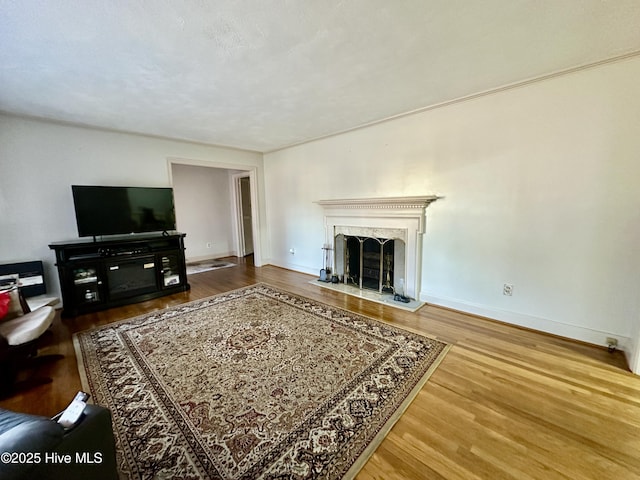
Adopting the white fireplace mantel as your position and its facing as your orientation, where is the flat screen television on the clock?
The flat screen television is roughly at 1 o'clock from the white fireplace mantel.

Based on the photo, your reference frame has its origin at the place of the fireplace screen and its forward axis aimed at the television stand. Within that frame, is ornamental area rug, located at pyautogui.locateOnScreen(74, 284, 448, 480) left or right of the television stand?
left

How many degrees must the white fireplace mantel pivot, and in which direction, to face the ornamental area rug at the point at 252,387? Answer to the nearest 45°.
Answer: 0° — it already faces it

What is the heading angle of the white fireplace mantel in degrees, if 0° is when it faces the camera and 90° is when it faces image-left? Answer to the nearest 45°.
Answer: approximately 45°

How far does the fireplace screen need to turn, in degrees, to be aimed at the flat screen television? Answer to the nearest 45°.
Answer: approximately 45° to its right

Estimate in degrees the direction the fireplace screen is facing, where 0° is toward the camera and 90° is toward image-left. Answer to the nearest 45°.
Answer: approximately 45°

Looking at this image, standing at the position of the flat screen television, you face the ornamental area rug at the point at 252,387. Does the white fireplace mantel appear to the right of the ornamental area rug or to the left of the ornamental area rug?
left

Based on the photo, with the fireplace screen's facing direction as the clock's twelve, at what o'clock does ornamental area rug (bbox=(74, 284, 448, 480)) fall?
The ornamental area rug is roughly at 11 o'clock from the fireplace screen.

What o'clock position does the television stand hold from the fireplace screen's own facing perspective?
The television stand is roughly at 1 o'clock from the fireplace screen.
